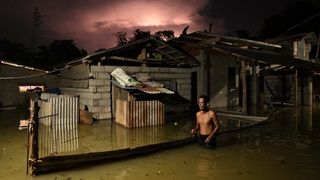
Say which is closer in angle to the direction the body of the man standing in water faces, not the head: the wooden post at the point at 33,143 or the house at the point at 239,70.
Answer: the wooden post

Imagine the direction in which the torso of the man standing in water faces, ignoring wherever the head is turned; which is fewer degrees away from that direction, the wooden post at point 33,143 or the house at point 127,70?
the wooden post

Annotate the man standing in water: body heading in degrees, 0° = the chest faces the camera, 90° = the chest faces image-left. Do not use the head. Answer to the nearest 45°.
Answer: approximately 45°

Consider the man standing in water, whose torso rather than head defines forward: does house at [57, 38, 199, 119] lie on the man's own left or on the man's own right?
on the man's own right

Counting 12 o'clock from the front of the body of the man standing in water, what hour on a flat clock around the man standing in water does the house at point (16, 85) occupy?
The house is roughly at 3 o'clock from the man standing in water.

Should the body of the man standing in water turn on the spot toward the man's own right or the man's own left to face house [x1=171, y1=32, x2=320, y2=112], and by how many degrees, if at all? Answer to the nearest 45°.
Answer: approximately 135° to the man's own right

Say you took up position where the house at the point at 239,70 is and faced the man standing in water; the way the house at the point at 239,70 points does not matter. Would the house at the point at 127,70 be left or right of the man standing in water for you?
right

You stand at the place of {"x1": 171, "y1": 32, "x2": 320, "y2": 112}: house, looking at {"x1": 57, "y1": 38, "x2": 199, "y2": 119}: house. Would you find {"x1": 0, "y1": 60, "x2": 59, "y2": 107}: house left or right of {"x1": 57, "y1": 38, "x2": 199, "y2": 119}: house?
right
